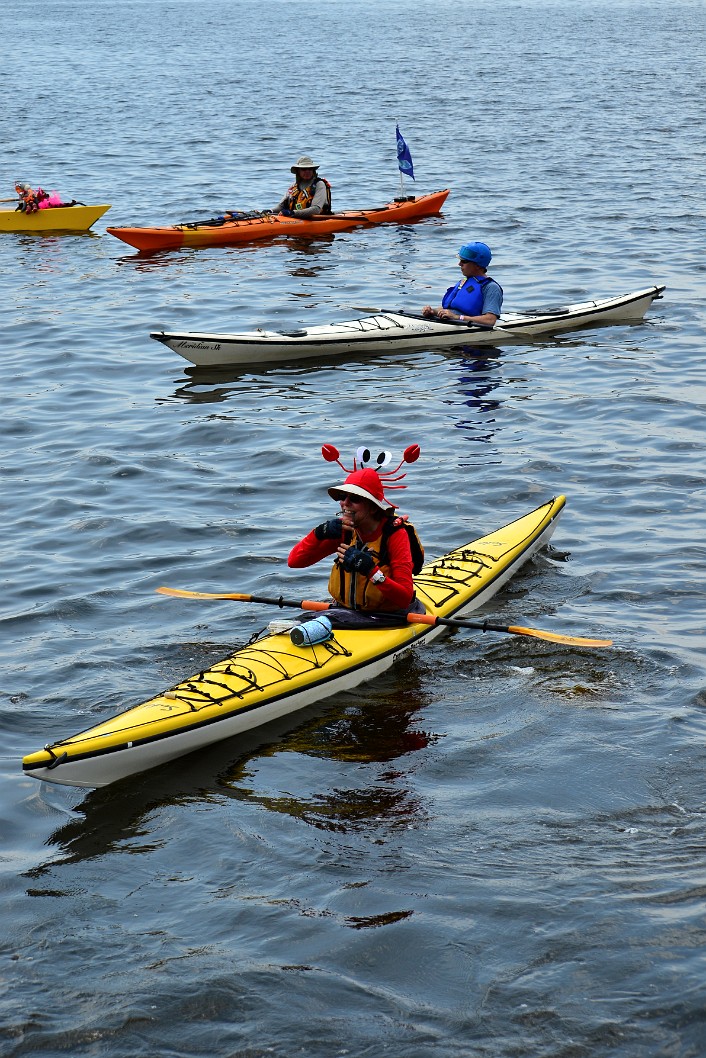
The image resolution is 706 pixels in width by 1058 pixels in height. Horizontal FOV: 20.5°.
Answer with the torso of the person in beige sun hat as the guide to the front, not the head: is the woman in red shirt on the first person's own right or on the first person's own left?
on the first person's own left

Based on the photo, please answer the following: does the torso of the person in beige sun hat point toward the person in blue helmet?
no

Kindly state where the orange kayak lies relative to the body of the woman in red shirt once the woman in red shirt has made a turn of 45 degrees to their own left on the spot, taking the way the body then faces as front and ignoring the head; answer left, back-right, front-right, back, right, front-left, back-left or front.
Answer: back

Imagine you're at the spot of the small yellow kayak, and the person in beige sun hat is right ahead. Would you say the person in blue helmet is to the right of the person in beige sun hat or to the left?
right

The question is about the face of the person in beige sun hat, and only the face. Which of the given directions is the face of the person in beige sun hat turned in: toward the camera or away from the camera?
toward the camera

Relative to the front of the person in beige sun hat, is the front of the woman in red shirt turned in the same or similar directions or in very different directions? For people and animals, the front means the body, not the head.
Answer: same or similar directions

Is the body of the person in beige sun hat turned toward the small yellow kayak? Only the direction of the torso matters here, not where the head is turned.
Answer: no

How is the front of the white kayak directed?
to the viewer's left

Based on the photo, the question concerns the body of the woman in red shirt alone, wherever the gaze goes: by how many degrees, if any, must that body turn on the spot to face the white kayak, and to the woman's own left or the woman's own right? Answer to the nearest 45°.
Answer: approximately 135° to the woman's own right

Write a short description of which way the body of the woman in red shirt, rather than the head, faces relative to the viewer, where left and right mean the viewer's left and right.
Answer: facing the viewer and to the left of the viewer

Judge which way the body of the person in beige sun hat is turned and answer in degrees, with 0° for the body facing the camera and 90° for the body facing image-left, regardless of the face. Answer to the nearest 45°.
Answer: approximately 45°

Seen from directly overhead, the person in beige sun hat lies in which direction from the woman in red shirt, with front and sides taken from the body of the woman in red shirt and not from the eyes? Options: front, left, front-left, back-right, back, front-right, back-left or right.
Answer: back-right

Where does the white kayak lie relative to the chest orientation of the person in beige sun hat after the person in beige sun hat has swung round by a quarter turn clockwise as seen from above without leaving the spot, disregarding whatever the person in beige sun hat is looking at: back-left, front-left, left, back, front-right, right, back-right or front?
back-left

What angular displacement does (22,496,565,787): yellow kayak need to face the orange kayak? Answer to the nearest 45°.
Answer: approximately 135° to its right

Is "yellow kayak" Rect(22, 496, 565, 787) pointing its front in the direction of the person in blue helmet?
no
